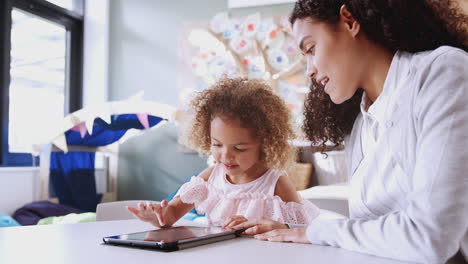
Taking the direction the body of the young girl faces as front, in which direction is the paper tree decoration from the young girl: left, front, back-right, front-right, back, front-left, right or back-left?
back-right

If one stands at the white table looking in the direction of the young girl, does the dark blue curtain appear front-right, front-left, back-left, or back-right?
front-left

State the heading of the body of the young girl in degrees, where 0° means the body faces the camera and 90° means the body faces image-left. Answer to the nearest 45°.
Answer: approximately 45°

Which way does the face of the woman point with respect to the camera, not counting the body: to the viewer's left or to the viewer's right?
to the viewer's left

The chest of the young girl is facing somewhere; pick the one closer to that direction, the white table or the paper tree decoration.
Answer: the white table

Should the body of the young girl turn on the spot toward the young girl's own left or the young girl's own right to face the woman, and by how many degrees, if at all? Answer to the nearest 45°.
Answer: approximately 90° to the young girl's own left

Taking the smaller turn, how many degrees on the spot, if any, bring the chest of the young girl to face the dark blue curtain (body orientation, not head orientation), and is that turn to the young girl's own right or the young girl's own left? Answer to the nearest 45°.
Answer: approximately 90° to the young girl's own right

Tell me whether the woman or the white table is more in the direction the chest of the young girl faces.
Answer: the white table

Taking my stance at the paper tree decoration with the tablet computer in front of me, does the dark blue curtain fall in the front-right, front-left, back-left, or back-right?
front-right

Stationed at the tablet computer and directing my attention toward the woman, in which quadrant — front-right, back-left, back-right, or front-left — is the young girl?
front-left
